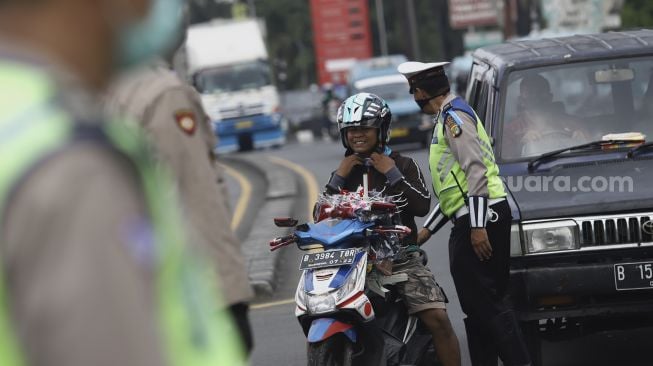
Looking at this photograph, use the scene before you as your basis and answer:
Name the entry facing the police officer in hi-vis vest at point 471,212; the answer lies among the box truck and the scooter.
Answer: the box truck

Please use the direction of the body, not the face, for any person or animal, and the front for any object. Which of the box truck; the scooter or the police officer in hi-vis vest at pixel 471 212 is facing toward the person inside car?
the box truck

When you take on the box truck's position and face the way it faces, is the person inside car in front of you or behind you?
in front

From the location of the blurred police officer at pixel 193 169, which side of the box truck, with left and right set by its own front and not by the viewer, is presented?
front

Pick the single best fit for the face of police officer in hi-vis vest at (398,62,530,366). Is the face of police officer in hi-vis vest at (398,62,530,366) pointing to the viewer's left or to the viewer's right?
to the viewer's left

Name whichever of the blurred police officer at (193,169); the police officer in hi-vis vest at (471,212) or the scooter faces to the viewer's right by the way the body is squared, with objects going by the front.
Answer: the blurred police officer

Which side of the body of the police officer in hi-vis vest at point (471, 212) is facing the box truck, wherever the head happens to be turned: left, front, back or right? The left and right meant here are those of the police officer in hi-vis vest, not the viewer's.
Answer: right

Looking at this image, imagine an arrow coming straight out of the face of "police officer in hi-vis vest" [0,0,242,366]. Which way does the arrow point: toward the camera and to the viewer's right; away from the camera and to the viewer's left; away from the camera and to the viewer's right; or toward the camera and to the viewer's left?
away from the camera and to the viewer's right

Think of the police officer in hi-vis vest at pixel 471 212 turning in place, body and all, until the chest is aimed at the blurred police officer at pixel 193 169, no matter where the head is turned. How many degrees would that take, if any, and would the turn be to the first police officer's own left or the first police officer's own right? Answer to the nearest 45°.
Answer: approximately 90° to the first police officer's own left

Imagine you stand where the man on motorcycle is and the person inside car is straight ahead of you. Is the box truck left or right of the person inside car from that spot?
left

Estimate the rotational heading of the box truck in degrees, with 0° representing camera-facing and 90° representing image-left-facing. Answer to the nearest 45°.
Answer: approximately 0°

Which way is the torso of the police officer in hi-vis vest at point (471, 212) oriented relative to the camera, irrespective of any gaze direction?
to the viewer's left

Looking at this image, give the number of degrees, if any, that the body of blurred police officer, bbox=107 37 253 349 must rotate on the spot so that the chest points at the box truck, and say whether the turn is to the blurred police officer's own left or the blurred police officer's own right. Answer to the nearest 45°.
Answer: approximately 90° to the blurred police officer's own left
